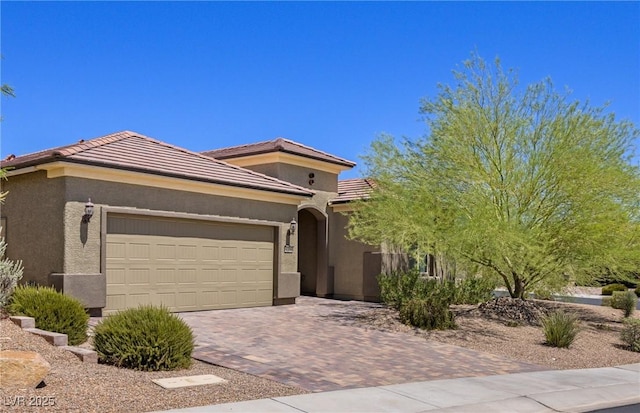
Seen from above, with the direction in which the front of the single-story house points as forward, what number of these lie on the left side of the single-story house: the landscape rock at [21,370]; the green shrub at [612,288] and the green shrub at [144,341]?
1

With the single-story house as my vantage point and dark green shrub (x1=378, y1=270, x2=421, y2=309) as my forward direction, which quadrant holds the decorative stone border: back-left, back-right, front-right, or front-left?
back-right

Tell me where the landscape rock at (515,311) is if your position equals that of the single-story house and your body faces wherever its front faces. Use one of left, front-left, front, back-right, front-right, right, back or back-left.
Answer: front-left

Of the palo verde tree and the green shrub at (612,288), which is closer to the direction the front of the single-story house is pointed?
the palo verde tree

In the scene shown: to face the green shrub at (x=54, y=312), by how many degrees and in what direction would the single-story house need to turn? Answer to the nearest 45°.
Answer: approximately 45° to its right

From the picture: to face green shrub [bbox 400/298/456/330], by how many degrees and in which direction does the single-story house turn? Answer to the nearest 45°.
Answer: approximately 45° to its left

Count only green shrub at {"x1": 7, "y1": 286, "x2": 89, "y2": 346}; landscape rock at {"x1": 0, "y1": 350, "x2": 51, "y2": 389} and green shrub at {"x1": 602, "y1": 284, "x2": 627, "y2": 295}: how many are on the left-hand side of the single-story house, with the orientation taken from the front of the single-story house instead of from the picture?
1

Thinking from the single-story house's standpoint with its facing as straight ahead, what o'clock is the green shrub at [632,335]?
The green shrub is roughly at 11 o'clock from the single-story house.

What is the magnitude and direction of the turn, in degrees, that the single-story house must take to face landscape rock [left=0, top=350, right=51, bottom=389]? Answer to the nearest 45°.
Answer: approximately 45° to its right

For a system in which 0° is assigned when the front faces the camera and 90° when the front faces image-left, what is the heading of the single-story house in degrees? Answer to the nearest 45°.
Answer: approximately 315°

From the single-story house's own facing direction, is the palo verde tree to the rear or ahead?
ahead
